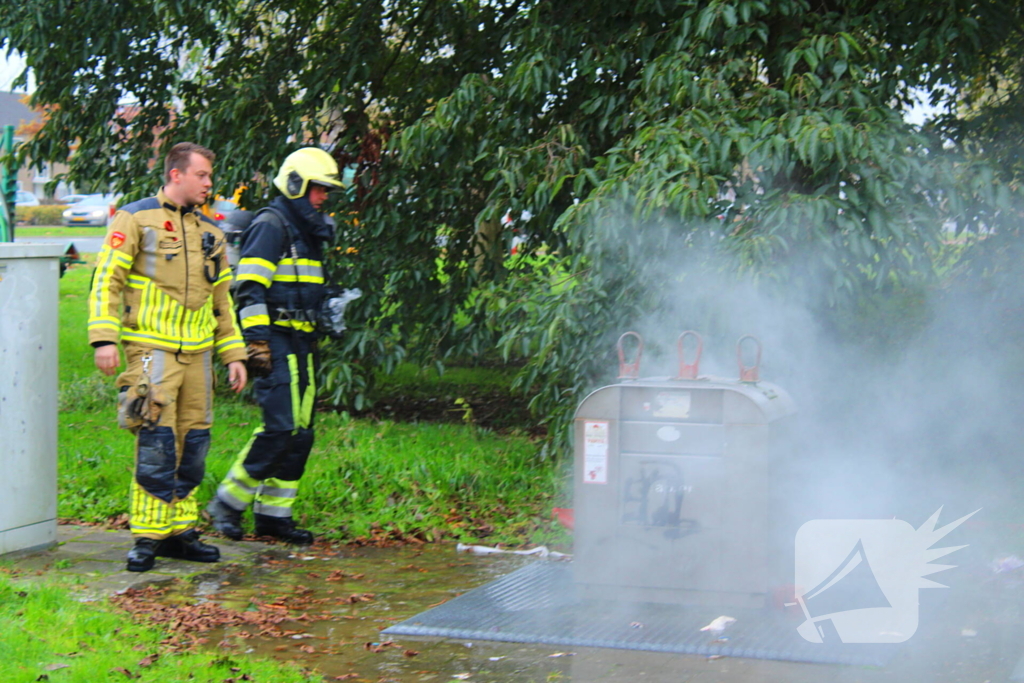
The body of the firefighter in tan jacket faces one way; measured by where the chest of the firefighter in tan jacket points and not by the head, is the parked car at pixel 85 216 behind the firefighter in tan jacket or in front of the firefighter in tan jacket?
behind

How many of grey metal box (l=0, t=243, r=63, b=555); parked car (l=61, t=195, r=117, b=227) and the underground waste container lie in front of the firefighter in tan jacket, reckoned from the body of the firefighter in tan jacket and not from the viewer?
1

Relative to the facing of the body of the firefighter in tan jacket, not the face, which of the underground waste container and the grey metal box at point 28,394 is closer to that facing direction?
the underground waste container

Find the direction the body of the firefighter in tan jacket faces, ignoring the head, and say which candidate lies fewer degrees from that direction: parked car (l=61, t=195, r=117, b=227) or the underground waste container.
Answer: the underground waste container

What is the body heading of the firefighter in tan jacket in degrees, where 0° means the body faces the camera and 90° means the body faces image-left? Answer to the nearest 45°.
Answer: approximately 315°

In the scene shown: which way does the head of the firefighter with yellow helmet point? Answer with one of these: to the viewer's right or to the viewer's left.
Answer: to the viewer's right

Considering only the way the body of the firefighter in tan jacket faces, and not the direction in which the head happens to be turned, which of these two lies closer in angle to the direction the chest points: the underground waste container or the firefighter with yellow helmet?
the underground waste container

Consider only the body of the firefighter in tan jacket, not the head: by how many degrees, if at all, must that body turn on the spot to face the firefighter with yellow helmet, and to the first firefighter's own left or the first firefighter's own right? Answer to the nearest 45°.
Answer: approximately 90° to the first firefighter's own left

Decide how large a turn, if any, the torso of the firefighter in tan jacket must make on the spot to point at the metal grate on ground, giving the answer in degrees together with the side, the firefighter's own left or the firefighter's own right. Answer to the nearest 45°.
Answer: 0° — they already face it

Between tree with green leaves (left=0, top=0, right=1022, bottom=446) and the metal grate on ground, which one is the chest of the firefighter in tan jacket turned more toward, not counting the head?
the metal grate on ground

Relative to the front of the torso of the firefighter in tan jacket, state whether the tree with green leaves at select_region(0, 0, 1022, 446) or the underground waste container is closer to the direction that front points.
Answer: the underground waste container
